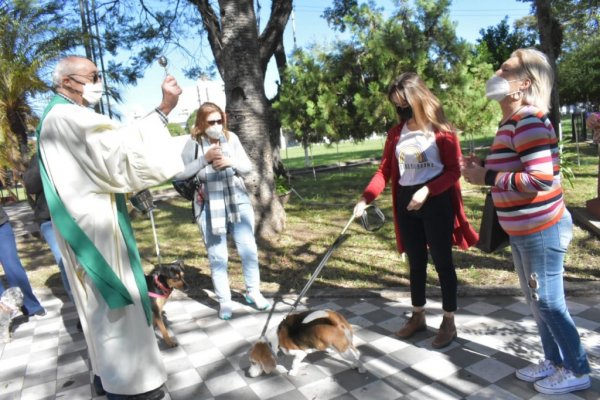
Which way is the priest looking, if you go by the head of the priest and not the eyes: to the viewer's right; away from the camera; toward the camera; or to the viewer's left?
to the viewer's right

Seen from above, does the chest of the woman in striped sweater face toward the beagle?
yes

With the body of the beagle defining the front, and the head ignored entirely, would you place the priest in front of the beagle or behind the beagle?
in front

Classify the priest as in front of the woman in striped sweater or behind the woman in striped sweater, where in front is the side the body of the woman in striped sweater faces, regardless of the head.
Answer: in front

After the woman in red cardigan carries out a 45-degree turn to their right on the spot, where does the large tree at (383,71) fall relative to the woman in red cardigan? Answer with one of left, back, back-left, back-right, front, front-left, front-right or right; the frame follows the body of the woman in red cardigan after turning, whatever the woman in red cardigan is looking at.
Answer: right

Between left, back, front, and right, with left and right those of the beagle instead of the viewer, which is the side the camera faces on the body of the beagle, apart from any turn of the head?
left

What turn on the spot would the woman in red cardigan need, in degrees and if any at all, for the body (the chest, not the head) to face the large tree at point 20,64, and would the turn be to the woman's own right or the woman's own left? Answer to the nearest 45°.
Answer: approximately 90° to the woman's own right

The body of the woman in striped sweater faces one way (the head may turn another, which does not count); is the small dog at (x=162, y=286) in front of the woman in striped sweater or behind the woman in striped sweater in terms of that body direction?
in front

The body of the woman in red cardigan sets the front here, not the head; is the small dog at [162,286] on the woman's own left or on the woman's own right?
on the woman's own right

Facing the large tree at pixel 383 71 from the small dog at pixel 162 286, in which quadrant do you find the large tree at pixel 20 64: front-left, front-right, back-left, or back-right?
front-left

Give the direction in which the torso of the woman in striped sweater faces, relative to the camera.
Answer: to the viewer's left

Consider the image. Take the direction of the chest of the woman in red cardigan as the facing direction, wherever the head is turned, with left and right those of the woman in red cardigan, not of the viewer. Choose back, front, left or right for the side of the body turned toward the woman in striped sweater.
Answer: left

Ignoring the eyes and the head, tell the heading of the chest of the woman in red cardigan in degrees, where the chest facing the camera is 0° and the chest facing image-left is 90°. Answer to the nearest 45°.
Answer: approximately 45°

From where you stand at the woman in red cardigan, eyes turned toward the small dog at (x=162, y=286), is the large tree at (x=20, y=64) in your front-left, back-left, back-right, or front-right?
front-right

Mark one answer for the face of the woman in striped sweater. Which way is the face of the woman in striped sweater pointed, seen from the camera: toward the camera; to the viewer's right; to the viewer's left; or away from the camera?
to the viewer's left

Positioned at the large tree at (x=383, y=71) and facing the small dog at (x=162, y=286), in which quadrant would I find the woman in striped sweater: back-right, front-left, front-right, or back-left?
front-left
